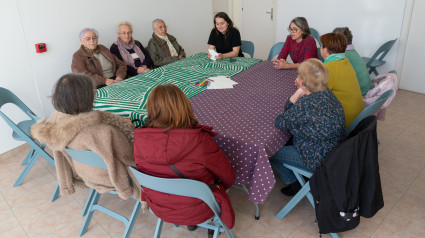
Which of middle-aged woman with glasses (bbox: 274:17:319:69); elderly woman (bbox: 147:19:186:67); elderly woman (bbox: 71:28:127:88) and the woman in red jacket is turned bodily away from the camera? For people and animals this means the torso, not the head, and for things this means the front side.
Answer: the woman in red jacket

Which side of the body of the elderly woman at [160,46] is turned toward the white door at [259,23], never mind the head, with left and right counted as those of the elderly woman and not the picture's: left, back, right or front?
left

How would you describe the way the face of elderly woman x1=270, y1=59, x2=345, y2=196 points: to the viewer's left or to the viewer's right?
to the viewer's left

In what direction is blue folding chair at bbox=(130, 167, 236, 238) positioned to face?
away from the camera

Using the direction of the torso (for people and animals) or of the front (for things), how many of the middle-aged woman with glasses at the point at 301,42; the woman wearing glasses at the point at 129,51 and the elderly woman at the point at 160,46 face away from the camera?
0

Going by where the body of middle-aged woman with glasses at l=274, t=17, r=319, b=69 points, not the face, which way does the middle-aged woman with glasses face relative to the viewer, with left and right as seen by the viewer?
facing the viewer and to the left of the viewer

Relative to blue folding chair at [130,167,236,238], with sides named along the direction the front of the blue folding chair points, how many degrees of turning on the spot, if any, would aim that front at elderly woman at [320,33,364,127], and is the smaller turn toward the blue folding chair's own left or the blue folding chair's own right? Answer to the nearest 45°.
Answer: approximately 45° to the blue folding chair's own right

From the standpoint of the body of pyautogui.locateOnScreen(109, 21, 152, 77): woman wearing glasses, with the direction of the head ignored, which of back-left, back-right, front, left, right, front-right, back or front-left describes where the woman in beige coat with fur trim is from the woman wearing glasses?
front-right

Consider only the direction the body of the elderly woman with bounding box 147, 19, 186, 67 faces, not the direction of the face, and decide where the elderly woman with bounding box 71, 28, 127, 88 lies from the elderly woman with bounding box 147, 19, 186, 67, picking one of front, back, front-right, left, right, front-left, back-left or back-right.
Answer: right

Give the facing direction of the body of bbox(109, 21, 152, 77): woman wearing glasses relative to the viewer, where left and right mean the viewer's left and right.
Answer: facing the viewer and to the right of the viewer

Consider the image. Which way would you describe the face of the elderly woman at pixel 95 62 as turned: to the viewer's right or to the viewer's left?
to the viewer's right

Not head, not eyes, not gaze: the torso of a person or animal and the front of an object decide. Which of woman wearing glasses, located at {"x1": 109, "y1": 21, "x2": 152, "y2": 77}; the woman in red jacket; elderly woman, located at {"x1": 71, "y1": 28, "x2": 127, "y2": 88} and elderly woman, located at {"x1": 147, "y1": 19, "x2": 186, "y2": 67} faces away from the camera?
the woman in red jacket

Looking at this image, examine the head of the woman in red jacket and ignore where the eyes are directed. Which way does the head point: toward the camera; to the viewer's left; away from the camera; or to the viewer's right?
away from the camera

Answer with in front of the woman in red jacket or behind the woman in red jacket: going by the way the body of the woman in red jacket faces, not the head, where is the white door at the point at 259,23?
in front

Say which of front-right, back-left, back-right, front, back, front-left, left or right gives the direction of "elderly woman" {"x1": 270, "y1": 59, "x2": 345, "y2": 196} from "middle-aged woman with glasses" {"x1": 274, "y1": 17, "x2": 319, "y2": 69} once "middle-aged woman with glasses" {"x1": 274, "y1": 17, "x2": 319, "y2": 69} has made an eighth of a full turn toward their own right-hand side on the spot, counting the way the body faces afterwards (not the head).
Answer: left

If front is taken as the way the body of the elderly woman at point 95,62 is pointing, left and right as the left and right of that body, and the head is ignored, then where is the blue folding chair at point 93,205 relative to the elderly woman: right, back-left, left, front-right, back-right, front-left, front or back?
front-right

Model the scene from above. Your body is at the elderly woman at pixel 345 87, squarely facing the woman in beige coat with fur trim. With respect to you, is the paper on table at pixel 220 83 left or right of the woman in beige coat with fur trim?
right

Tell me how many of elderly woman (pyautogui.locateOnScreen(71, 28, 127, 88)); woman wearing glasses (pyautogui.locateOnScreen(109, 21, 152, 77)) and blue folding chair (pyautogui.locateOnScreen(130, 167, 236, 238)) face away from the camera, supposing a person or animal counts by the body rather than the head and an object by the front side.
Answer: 1

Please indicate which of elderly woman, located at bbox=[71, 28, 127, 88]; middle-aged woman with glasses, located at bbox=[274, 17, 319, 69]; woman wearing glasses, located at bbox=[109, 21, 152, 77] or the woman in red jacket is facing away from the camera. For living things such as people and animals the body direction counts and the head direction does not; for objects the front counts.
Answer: the woman in red jacket

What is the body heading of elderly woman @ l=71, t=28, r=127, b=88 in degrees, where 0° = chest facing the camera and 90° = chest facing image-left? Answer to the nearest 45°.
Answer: approximately 315°
